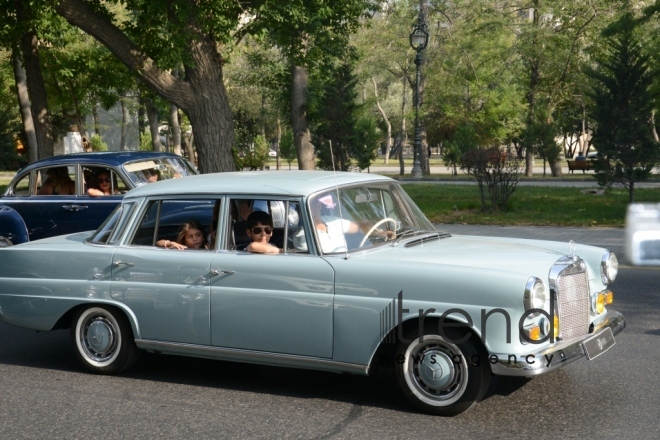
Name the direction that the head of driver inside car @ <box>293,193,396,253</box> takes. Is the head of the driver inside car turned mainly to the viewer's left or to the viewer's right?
to the viewer's right

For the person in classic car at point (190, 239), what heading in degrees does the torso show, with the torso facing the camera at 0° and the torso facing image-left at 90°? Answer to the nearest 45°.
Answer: approximately 315°

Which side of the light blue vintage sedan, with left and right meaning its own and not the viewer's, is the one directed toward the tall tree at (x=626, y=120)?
left

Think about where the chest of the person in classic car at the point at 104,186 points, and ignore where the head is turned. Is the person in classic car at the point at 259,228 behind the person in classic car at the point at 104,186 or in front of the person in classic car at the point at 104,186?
in front

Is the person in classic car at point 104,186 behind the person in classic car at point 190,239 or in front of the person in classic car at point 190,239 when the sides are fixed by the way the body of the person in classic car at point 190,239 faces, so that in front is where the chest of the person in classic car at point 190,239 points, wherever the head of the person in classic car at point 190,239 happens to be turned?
behind

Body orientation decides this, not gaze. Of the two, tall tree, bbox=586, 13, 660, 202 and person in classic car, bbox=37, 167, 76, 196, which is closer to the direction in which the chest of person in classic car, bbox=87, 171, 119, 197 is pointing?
the tall tree

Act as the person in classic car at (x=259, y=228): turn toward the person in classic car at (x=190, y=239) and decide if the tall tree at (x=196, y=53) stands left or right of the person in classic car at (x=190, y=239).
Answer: right

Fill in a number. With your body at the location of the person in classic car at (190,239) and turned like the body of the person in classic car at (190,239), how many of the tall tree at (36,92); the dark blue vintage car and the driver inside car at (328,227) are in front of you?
1

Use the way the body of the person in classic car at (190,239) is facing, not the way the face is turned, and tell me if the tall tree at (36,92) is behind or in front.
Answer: behind

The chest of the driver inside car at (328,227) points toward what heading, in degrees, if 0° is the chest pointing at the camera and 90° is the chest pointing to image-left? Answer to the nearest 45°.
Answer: approximately 315°

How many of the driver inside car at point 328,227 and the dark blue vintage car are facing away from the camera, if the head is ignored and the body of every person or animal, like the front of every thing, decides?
0

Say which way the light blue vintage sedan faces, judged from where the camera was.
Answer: facing the viewer and to the right of the viewer

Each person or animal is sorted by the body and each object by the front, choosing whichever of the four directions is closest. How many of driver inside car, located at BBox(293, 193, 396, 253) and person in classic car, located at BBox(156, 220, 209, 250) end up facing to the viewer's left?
0

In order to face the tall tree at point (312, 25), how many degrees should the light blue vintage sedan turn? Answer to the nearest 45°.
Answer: approximately 135° to its left
